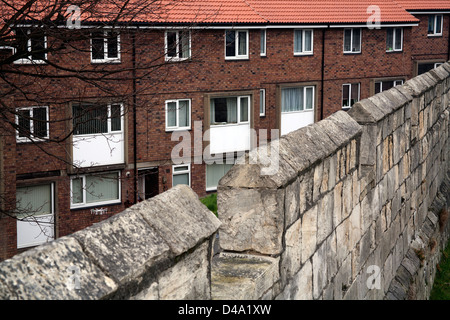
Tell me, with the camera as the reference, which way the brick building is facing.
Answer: facing the viewer and to the right of the viewer

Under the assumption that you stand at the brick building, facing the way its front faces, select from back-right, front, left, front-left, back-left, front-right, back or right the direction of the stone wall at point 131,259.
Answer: front-right

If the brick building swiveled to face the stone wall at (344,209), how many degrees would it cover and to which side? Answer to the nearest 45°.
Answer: approximately 45° to its right
